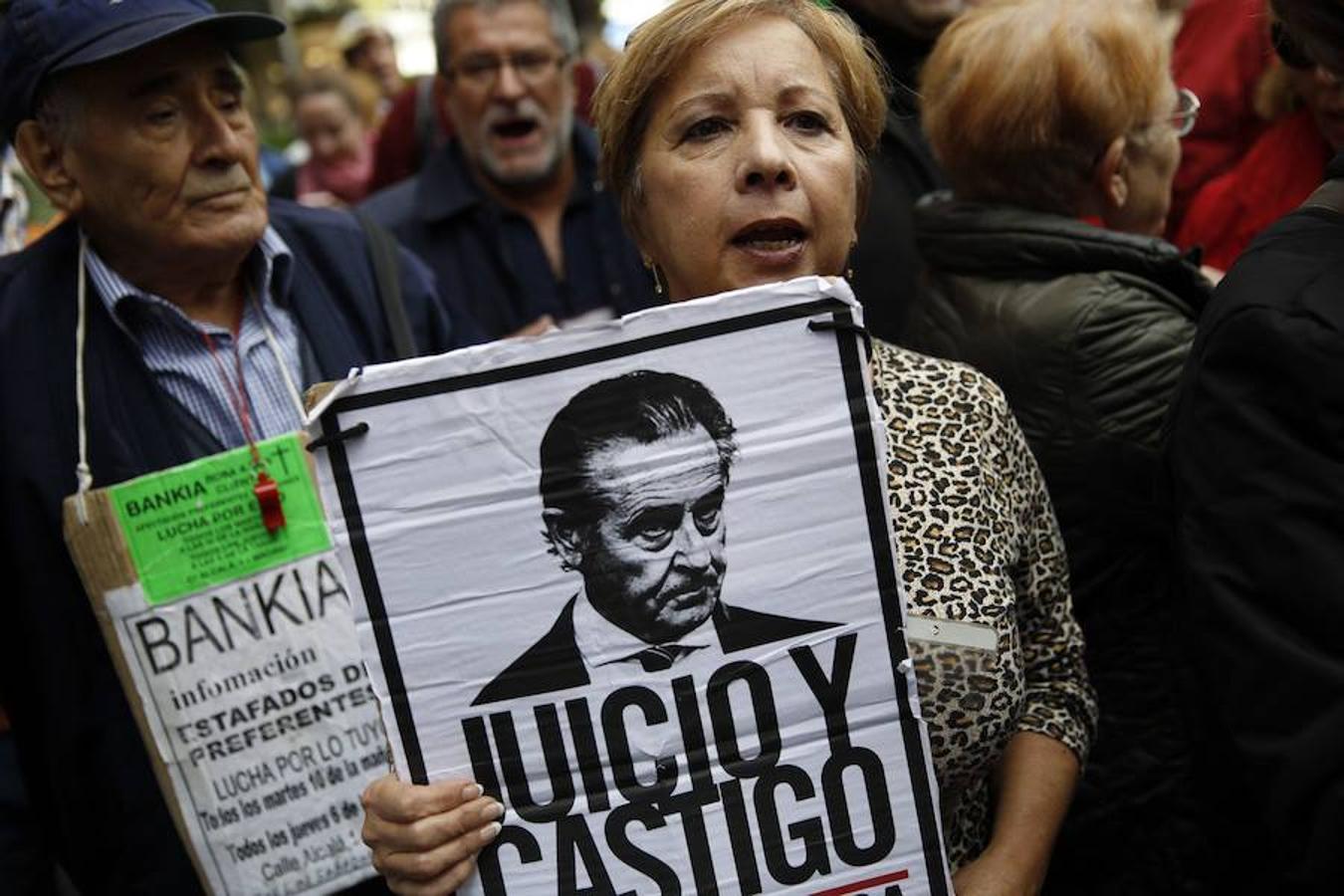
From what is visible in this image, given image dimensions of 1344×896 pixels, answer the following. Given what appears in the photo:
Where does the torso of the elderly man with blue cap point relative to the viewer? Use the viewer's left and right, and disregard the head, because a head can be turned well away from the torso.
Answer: facing the viewer and to the right of the viewer

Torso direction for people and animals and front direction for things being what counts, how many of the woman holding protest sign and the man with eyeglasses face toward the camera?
2

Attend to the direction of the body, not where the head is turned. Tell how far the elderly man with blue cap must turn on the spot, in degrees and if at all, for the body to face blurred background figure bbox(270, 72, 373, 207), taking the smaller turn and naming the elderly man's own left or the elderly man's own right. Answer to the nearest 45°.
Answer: approximately 135° to the elderly man's own left

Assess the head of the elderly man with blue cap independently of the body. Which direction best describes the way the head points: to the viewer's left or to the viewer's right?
to the viewer's right

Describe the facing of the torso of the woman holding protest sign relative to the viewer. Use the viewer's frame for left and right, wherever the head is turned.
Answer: facing the viewer

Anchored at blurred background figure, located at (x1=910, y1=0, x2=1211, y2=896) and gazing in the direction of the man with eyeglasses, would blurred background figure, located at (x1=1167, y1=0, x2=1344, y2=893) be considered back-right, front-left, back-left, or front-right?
back-left

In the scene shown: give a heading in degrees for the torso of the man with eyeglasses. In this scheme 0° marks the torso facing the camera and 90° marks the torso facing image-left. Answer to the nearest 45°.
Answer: approximately 0°

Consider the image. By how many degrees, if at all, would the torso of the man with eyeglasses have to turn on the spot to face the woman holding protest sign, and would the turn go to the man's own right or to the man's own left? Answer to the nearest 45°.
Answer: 0° — they already face them

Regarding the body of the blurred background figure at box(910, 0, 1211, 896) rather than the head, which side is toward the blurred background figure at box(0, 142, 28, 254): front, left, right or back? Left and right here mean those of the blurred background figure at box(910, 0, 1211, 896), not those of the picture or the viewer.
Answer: left

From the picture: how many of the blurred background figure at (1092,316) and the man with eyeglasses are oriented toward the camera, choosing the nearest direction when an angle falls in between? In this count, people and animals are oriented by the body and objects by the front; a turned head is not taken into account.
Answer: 1
